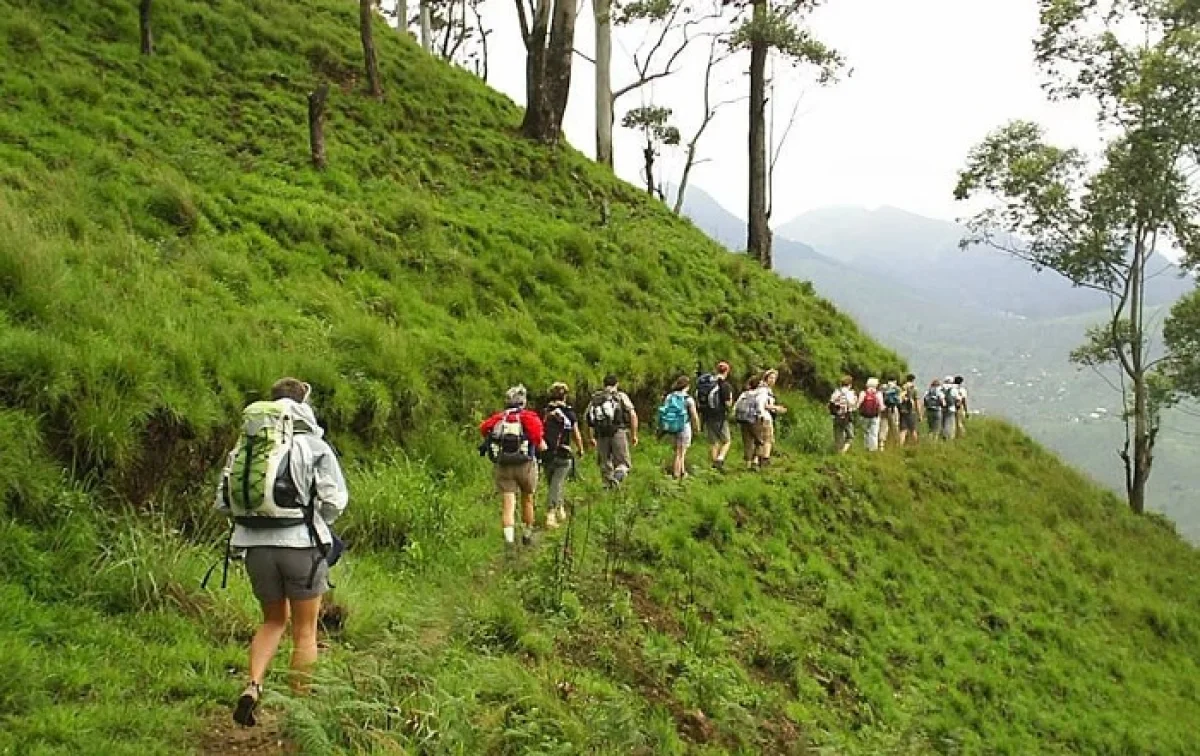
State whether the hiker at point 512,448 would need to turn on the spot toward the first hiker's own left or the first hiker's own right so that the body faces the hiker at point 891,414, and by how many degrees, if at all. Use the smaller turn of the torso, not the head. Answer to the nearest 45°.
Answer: approximately 45° to the first hiker's own right

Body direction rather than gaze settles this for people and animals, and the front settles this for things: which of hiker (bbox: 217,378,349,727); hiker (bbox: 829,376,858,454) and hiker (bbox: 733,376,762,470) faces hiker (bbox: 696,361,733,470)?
hiker (bbox: 217,378,349,727)

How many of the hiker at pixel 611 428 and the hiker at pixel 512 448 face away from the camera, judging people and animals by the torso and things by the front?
2

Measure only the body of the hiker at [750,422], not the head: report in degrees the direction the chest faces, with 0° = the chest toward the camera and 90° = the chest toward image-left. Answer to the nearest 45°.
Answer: approximately 225°

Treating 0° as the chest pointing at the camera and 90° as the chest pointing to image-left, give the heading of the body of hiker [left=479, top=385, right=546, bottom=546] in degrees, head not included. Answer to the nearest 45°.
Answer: approximately 180°

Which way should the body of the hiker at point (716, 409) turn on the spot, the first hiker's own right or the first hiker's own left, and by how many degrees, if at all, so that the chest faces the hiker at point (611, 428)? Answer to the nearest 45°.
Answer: approximately 180°

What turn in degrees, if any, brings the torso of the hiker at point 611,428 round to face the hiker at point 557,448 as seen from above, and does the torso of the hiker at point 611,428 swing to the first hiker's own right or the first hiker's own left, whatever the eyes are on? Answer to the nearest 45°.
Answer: approximately 180°

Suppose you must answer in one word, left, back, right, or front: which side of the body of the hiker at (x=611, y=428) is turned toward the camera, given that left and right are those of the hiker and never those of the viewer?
back

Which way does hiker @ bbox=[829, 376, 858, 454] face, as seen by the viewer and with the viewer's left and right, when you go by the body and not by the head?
facing away from the viewer and to the right of the viewer

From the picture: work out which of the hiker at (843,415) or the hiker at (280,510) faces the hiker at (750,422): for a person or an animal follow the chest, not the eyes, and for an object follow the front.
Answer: the hiker at (280,510)
